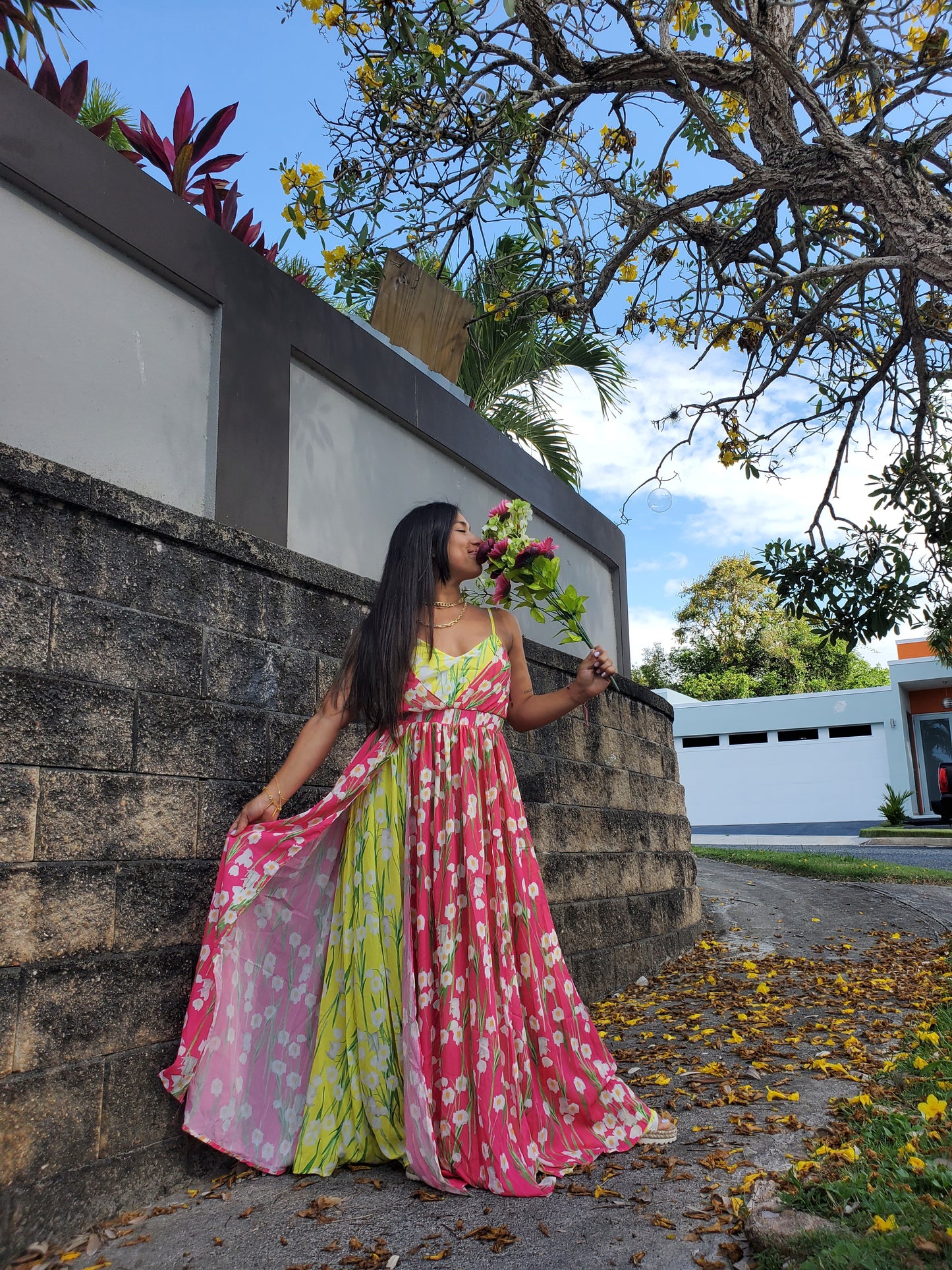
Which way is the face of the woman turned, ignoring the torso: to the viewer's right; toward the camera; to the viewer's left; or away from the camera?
to the viewer's right

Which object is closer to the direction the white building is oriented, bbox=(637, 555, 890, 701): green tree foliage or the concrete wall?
the concrete wall

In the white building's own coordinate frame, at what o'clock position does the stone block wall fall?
The stone block wall is roughly at 12 o'clock from the white building.

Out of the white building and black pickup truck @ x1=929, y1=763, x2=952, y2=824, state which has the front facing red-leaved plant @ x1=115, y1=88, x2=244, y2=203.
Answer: the white building
